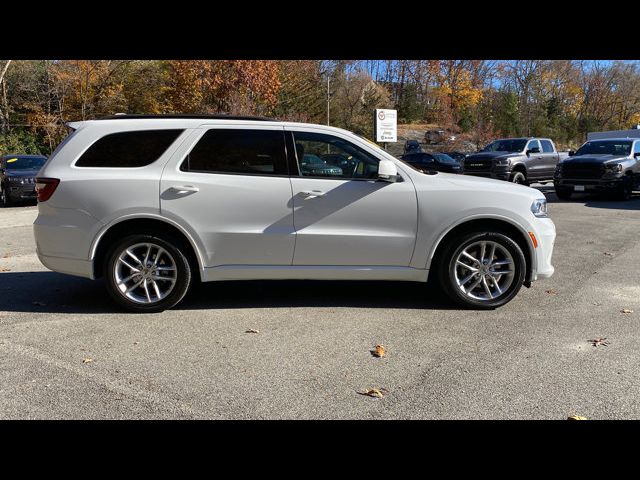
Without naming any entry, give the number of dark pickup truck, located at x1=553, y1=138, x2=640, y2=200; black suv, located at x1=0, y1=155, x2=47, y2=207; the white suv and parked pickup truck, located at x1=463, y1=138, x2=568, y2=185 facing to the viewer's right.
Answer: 1

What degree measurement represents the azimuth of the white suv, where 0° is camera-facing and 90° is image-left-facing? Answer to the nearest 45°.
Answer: approximately 270°

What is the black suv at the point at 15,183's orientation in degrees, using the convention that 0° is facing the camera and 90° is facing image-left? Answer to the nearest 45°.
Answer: approximately 0°

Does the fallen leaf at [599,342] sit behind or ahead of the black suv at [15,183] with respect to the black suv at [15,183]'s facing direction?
ahead

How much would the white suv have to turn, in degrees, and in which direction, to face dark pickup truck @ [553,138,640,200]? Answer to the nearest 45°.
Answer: approximately 45° to its left

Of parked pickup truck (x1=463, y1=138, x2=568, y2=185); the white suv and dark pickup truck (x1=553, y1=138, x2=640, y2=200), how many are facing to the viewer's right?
1

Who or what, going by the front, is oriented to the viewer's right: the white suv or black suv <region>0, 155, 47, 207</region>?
the white suv

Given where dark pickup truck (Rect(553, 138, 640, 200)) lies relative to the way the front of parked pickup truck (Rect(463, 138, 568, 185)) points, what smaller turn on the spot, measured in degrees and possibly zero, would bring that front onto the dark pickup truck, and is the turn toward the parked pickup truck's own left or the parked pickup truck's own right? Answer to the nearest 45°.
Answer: approximately 90° to the parked pickup truck's own left

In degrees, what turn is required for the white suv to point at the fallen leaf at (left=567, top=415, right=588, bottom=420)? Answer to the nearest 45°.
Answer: approximately 45° to its right

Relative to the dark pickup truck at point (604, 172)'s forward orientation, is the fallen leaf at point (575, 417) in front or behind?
in front

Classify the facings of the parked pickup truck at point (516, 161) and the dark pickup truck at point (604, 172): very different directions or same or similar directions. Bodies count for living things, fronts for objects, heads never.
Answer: same or similar directions
